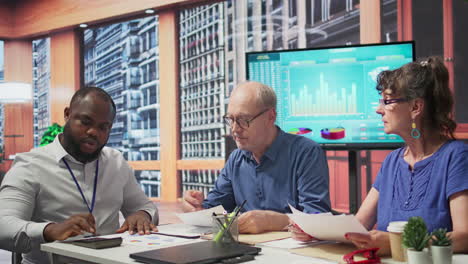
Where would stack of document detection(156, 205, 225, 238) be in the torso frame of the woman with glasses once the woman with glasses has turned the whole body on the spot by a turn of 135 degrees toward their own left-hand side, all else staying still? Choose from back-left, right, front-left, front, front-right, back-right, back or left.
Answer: back

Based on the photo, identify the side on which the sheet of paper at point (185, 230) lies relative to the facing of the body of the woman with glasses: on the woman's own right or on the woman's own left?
on the woman's own right

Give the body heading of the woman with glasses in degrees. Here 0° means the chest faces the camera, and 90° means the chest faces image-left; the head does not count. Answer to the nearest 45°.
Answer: approximately 45°

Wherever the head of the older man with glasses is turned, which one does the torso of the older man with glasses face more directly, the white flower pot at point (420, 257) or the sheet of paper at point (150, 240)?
the sheet of paper

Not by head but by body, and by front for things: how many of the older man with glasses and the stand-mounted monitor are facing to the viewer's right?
0

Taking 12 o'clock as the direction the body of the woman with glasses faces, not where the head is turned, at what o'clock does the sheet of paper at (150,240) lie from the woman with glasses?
The sheet of paper is roughly at 1 o'clock from the woman with glasses.

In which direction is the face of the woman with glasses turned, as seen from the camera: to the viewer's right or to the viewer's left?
to the viewer's left

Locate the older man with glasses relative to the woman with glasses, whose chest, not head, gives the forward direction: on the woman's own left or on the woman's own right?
on the woman's own right

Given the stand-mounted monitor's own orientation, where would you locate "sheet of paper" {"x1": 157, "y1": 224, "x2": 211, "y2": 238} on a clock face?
The sheet of paper is roughly at 1 o'clock from the stand-mounted monitor.

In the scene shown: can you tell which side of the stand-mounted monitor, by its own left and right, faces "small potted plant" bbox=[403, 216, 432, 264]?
front

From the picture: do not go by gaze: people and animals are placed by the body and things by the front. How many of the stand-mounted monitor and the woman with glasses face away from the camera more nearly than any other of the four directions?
0

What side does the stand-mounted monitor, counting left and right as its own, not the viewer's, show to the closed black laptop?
front

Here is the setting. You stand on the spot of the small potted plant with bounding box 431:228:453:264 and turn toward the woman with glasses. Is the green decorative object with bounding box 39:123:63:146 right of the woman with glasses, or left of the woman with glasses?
left

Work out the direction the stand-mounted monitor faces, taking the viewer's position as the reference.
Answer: facing the viewer

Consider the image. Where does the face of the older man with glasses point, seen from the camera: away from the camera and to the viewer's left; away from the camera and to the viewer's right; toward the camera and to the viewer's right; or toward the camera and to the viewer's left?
toward the camera and to the viewer's left

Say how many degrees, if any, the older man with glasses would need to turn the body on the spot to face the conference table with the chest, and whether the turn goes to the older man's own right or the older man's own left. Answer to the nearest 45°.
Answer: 0° — they already face it

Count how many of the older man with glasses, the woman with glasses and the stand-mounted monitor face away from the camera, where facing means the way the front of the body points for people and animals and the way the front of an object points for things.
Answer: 0

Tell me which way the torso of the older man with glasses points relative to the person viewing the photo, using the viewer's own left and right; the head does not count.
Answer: facing the viewer and to the left of the viewer

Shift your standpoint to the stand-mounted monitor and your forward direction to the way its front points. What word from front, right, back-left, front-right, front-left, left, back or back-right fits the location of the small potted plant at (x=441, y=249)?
front
